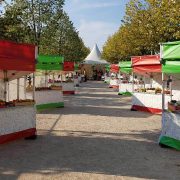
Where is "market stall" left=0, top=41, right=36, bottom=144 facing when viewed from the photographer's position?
facing the viewer and to the right of the viewer

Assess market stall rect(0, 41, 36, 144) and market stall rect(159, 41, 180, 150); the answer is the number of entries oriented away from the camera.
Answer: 0

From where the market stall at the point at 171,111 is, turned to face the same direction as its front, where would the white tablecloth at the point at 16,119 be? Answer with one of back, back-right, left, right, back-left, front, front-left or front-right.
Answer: front-right

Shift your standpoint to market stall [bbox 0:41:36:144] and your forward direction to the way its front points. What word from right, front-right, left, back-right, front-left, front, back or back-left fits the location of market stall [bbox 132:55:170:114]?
left

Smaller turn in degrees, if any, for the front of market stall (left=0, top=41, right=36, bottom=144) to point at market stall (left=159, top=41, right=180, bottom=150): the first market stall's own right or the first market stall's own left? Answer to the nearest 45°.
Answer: approximately 45° to the first market stall's own left

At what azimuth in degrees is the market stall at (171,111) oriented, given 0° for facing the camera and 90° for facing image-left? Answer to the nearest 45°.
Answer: approximately 45°

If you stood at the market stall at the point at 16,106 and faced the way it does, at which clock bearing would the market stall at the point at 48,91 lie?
the market stall at the point at 48,91 is roughly at 8 o'clock from the market stall at the point at 16,106.

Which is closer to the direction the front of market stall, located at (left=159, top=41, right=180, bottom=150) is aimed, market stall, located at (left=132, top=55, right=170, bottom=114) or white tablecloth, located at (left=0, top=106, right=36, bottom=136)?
the white tablecloth

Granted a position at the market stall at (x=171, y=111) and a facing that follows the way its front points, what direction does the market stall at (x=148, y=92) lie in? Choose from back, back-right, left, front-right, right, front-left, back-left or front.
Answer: back-right
